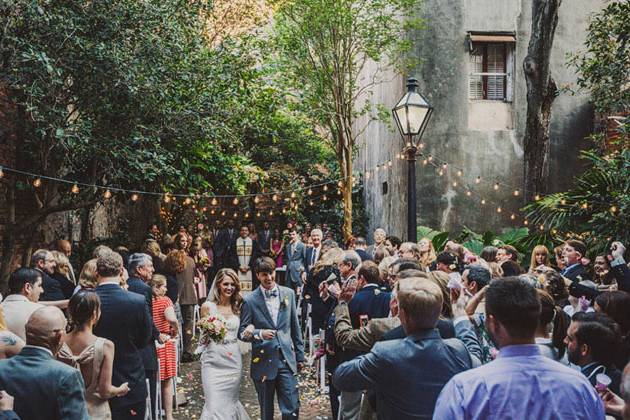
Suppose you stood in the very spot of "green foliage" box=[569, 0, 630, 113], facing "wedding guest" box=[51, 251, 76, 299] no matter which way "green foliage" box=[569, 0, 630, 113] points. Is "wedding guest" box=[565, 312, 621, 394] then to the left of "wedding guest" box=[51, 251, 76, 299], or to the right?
left

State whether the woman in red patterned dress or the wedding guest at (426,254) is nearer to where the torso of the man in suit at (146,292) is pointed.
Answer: the wedding guest

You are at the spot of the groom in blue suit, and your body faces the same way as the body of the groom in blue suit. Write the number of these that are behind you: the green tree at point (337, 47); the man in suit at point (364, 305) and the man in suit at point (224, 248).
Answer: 2

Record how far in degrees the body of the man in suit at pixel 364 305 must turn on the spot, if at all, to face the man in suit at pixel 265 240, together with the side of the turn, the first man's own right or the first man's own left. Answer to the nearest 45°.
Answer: approximately 45° to the first man's own right

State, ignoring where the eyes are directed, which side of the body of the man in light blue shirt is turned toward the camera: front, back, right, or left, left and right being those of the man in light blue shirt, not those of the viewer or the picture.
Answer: back

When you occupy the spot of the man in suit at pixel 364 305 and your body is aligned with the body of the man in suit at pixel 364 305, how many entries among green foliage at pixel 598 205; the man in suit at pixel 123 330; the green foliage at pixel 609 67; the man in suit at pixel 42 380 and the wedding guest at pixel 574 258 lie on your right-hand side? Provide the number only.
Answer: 3

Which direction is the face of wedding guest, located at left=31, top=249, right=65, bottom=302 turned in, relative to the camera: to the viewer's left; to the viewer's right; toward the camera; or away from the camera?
to the viewer's right

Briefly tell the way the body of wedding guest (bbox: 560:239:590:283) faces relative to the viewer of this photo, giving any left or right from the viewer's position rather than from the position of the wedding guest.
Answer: facing to the left of the viewer

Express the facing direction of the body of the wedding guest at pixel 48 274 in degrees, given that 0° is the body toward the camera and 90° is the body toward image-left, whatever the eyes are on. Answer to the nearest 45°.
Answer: approximately 270°

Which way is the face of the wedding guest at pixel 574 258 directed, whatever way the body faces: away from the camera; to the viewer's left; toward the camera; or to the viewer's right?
to the viewer's left

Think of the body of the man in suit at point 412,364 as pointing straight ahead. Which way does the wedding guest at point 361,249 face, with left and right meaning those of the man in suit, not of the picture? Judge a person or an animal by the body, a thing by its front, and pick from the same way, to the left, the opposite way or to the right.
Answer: to the left

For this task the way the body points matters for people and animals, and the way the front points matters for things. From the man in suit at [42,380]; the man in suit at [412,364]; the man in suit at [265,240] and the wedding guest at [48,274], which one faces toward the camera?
the man in suit at [265,240]
